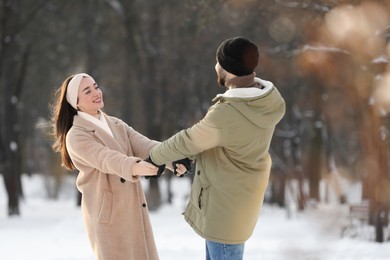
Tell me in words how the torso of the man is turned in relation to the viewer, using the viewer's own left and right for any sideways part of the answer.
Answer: facing away from the viewer and to the left of the viewer

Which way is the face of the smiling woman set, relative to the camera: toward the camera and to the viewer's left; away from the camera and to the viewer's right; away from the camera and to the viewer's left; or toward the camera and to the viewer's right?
toward the camera and to the viewer's right

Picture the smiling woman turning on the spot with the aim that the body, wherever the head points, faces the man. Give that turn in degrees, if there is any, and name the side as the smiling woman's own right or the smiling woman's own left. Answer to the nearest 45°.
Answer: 0° — they already face them

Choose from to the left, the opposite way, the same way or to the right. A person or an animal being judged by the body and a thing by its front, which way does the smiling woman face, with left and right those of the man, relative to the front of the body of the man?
the opposite way

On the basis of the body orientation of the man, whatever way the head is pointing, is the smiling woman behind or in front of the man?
in front

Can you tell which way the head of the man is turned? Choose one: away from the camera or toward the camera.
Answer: away from the camera
